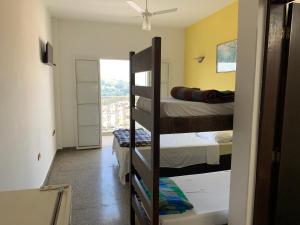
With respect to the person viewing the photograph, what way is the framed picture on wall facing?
facing the viewer and to the left of the viewer

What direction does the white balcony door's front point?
toward the camera

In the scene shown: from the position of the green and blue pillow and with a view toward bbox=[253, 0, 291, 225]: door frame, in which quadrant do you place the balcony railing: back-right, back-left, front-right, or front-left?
back-left

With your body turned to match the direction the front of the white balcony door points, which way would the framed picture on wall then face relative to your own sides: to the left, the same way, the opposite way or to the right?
to the right

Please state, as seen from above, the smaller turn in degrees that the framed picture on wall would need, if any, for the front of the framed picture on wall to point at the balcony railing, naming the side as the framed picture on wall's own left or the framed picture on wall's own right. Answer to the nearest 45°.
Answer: approximately 90° to the framed picture on wall's own right

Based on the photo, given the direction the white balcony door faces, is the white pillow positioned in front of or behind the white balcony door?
in front

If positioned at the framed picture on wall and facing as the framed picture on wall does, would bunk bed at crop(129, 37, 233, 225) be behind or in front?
in front

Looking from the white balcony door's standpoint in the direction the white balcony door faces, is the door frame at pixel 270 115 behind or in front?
in front

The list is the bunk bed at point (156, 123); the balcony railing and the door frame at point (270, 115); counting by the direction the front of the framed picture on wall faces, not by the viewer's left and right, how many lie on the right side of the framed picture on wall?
1

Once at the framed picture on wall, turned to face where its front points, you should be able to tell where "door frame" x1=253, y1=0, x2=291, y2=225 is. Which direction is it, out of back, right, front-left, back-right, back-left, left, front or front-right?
front-left

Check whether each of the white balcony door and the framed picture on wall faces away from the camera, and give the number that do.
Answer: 0

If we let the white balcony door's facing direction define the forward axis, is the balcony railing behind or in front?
behind

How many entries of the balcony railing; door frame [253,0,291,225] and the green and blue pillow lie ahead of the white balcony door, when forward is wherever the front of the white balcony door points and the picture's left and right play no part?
2
